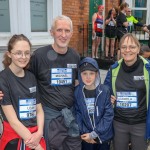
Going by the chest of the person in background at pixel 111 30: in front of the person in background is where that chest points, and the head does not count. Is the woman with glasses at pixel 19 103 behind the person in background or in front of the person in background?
in front

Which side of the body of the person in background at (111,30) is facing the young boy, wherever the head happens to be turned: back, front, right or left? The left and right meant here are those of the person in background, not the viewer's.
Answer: front

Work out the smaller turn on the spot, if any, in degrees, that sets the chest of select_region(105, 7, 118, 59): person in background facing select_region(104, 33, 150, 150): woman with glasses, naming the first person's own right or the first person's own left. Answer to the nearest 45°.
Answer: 0° — they already face them

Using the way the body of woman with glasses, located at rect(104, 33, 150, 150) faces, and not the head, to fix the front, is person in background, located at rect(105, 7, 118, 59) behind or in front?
behind

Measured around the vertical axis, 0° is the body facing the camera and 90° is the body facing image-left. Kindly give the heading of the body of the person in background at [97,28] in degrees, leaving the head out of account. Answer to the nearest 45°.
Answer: approximately 315°

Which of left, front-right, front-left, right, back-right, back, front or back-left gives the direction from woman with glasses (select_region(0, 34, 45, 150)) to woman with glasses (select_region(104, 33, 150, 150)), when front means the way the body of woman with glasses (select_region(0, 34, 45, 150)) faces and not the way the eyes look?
front-left

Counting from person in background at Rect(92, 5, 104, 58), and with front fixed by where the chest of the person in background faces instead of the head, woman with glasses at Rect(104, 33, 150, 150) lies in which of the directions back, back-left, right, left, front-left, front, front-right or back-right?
front-right

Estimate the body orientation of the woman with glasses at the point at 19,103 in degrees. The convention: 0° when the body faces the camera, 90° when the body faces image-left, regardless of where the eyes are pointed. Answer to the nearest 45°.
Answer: approximately 315°

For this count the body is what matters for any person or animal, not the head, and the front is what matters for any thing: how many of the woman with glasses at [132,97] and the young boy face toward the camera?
2
